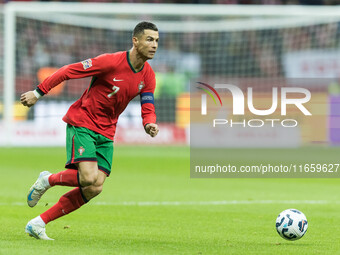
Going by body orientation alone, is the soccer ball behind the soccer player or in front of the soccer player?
in front

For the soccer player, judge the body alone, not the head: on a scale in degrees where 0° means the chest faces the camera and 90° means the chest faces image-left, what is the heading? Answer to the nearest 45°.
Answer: approximately 315°
